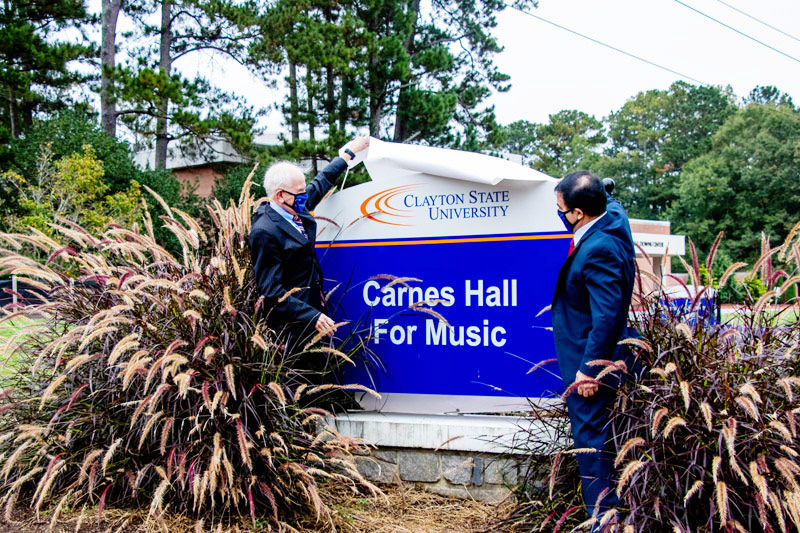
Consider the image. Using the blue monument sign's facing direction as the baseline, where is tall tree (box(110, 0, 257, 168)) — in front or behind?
behind

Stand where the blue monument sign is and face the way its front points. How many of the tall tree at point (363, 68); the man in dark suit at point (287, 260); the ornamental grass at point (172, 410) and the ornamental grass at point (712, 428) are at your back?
1

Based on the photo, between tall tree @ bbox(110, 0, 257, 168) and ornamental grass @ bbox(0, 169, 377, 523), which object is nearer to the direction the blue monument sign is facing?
the ornamental grass

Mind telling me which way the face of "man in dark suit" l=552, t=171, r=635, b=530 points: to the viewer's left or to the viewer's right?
to the viewer's left

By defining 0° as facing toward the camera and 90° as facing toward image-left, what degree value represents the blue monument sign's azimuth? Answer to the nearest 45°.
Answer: approximately 0°

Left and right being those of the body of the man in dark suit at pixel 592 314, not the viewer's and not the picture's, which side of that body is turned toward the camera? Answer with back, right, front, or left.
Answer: left

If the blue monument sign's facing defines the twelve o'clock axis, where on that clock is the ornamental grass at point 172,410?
The ornamental grass is roughly at 2 o'clock from the blue monument sign.

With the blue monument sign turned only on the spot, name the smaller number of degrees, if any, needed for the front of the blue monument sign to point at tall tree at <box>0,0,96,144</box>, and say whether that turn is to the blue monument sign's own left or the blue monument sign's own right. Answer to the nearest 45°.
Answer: approximately 135° to the blue monument sign's own right

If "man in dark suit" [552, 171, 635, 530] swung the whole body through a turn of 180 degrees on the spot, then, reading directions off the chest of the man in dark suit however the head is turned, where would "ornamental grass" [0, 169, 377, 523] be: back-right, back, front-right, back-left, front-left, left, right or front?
back

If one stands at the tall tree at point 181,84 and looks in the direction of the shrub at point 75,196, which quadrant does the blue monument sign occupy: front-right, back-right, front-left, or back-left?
front-left

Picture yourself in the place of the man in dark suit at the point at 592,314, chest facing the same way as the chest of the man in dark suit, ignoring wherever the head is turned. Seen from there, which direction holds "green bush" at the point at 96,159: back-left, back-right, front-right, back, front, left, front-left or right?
front-right

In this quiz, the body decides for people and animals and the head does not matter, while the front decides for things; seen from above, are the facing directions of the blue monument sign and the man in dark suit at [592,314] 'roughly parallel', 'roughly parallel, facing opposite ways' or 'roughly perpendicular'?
roughly perpendicular

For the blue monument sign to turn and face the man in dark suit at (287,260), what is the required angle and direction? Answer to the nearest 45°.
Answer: approximately 45° to its right

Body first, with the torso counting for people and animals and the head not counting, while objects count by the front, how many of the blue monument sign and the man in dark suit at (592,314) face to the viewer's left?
1
